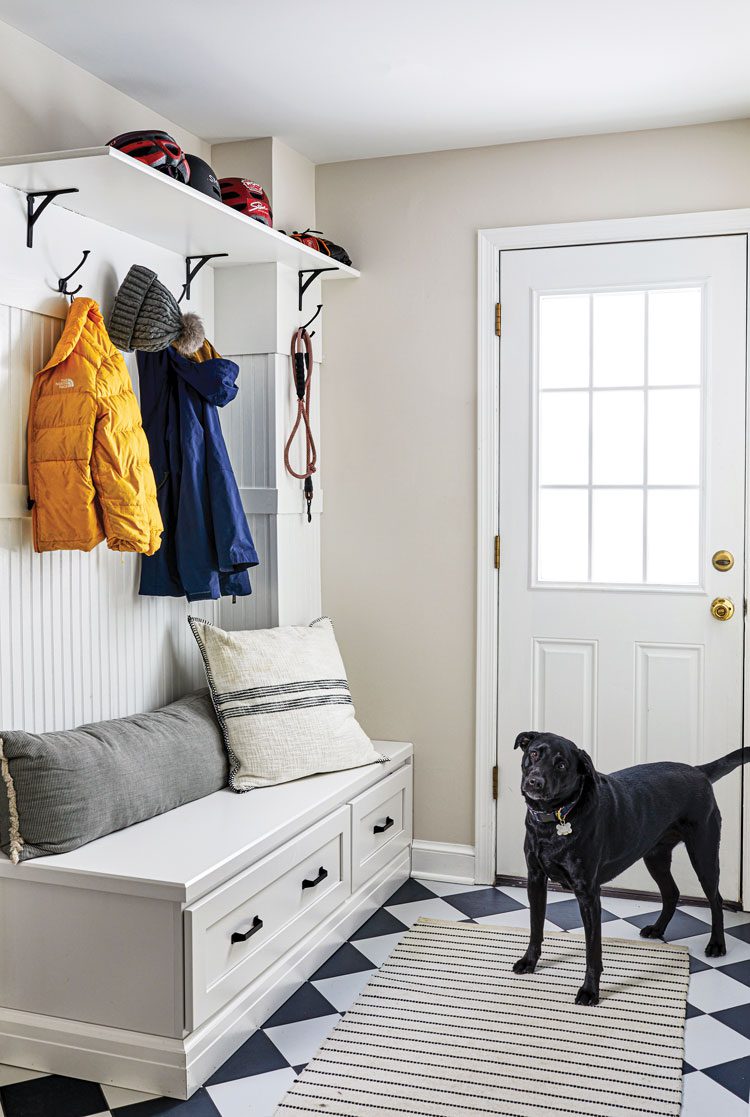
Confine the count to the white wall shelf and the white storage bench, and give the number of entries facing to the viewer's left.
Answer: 0

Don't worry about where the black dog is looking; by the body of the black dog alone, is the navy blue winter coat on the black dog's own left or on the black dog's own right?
on the black dog's own right

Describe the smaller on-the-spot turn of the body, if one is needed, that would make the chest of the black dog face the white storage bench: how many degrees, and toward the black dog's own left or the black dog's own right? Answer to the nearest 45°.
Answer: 0° — it already faces it

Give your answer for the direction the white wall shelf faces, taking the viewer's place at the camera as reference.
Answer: facing the viewer and to the right of the viewer

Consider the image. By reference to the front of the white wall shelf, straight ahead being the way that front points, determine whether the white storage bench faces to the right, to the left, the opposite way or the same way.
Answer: the same way

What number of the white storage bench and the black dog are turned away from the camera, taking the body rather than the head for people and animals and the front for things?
0

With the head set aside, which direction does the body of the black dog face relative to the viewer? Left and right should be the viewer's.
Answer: facing the viewer and to the left of the viewer

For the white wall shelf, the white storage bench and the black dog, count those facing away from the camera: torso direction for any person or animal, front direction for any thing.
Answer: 0

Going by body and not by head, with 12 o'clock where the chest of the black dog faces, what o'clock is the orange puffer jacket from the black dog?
The orange puffer jacket is roughly at 1 o'clock from the black dog.
